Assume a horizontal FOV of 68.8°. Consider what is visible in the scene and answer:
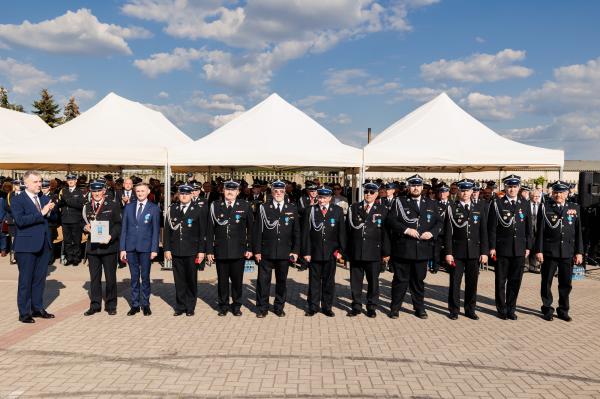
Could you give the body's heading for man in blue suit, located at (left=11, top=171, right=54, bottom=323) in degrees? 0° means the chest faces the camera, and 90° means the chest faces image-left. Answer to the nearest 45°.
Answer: approximately 315°

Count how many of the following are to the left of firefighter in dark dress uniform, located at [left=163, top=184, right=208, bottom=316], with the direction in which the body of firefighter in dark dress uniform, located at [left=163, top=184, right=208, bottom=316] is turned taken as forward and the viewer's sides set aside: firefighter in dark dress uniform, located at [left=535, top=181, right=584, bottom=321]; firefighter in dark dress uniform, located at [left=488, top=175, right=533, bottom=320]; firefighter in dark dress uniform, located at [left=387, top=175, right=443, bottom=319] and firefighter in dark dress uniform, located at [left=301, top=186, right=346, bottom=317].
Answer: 4

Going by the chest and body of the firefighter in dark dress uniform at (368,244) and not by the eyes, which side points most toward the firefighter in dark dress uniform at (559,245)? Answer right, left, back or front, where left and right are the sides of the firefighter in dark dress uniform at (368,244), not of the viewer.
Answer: left

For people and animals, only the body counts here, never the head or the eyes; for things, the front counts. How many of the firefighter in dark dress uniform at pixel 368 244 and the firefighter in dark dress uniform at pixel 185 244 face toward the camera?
2

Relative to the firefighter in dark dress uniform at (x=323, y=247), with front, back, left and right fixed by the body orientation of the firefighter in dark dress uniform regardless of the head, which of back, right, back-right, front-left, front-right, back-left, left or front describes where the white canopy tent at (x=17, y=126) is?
back-right

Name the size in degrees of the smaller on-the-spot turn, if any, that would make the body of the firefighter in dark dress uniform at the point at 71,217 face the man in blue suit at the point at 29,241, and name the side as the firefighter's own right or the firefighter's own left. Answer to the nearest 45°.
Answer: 0° — they already face them

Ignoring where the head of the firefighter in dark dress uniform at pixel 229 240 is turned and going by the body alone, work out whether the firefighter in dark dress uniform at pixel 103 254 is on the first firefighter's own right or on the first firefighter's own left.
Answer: on the first firefighter's own right

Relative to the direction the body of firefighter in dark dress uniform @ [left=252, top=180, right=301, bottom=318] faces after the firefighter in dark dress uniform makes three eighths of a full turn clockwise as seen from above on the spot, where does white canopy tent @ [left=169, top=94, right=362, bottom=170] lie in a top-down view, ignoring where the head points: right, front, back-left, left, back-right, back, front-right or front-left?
front-right
